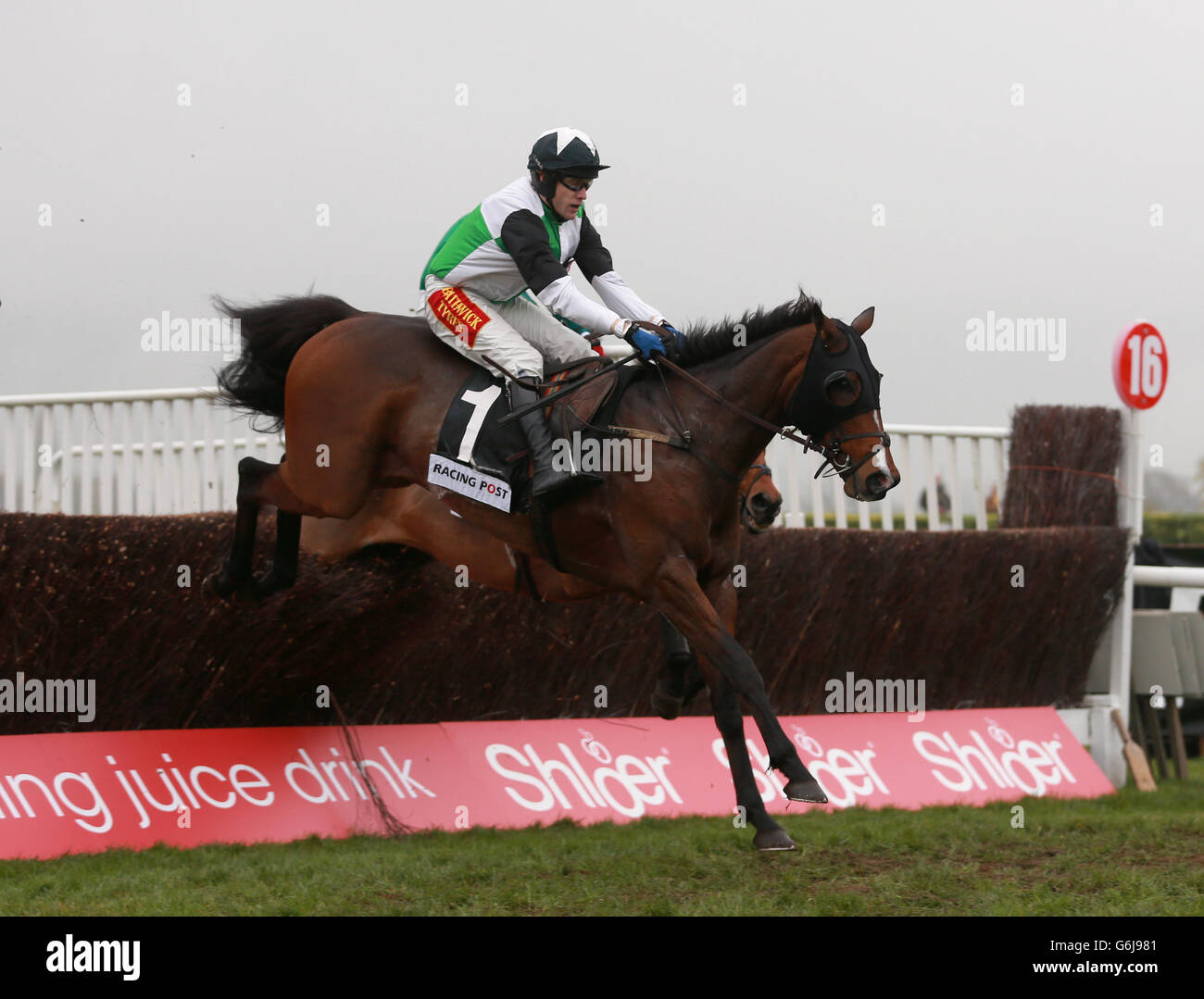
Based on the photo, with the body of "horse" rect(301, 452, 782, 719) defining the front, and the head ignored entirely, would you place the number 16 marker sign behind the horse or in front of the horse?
in front

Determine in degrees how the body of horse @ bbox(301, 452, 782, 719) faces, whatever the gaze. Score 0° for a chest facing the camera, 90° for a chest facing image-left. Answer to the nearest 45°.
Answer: approximately 270°

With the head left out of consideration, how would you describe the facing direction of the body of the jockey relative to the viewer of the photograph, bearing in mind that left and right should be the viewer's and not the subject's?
facing the viewer and to the right of the viewer

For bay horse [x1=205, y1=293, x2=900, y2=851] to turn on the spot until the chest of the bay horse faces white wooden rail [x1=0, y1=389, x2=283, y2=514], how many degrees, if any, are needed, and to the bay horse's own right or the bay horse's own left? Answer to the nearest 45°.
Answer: approximately 135° to the bay horse's own left

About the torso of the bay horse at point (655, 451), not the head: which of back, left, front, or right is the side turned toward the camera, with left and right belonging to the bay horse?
right

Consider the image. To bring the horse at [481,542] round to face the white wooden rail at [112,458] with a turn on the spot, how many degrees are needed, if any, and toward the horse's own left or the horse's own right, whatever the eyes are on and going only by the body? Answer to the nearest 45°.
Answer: approximately 135° to the horse's own left

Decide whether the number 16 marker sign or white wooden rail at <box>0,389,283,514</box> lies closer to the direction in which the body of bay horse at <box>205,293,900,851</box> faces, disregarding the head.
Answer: the number 16 marker sign

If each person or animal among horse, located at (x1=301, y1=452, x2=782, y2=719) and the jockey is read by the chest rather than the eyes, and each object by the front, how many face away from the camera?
0
